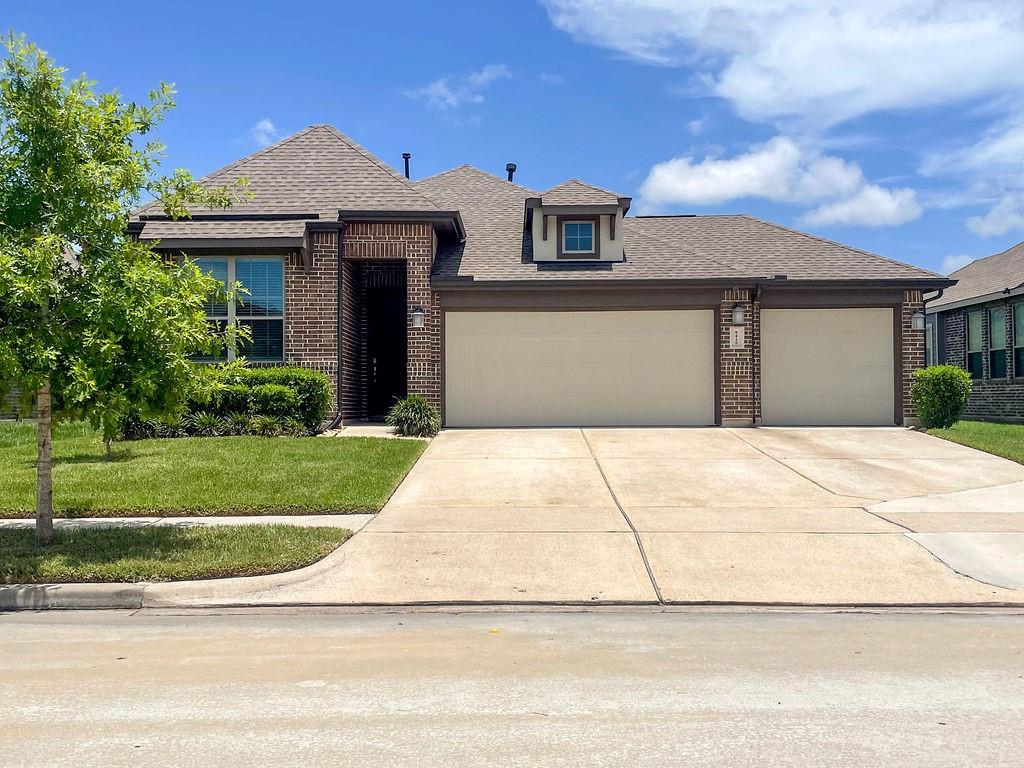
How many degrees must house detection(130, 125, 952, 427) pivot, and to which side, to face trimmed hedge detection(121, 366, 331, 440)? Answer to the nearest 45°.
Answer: approximately 45° to its right

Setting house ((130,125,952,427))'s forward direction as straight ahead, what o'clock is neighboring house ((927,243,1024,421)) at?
The neighboring house is roughly at 8 o'clock from the house.

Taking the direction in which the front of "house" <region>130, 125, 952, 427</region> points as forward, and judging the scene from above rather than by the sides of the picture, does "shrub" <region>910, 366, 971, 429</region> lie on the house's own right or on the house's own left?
on the house's own left

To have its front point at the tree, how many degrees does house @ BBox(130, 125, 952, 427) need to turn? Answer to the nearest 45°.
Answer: approximately 45° to its right

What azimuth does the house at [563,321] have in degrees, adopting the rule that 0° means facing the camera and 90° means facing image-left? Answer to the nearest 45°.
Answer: approximately 0°

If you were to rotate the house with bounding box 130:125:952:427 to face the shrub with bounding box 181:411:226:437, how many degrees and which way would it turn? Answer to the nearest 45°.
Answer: approximately 45° to its right

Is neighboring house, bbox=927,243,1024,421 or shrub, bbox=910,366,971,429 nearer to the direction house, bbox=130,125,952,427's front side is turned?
the shrub
